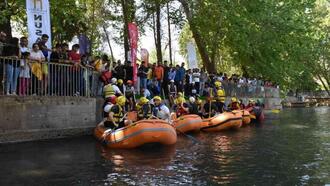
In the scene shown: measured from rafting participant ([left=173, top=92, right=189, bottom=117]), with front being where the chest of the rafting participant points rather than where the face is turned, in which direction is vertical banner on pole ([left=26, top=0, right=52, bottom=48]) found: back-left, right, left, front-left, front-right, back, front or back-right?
front-right

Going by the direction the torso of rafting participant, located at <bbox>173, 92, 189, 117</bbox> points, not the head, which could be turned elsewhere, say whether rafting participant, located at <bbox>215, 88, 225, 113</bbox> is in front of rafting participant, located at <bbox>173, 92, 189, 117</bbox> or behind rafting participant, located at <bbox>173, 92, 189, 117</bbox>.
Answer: behind

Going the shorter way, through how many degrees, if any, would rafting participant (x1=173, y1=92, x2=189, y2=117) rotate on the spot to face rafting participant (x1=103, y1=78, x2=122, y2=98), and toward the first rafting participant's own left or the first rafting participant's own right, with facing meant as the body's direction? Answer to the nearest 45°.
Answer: approximately 45° to the first rafting participant's own right

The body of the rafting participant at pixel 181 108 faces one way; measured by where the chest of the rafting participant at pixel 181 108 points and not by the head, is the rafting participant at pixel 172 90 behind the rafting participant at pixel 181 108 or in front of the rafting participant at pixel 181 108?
behind

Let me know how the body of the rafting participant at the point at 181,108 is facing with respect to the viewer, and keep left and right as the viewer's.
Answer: facing the viewer

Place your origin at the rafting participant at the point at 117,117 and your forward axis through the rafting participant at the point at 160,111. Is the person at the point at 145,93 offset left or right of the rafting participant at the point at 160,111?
left

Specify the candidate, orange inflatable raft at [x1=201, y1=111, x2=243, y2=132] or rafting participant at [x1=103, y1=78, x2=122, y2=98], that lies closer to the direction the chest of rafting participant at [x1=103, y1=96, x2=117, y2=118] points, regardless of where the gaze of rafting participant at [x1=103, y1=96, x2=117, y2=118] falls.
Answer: the orange inflatable raft

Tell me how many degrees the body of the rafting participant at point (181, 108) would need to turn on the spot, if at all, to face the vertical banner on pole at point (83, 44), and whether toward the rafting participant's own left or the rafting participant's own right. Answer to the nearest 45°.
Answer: approximately 90° to the rafting participant's own right

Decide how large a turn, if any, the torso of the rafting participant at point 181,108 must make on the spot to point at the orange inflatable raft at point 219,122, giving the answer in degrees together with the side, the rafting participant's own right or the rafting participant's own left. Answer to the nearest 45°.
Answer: approximately 90° to the rafting participant's own left

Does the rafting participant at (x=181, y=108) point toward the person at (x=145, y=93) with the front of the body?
no
